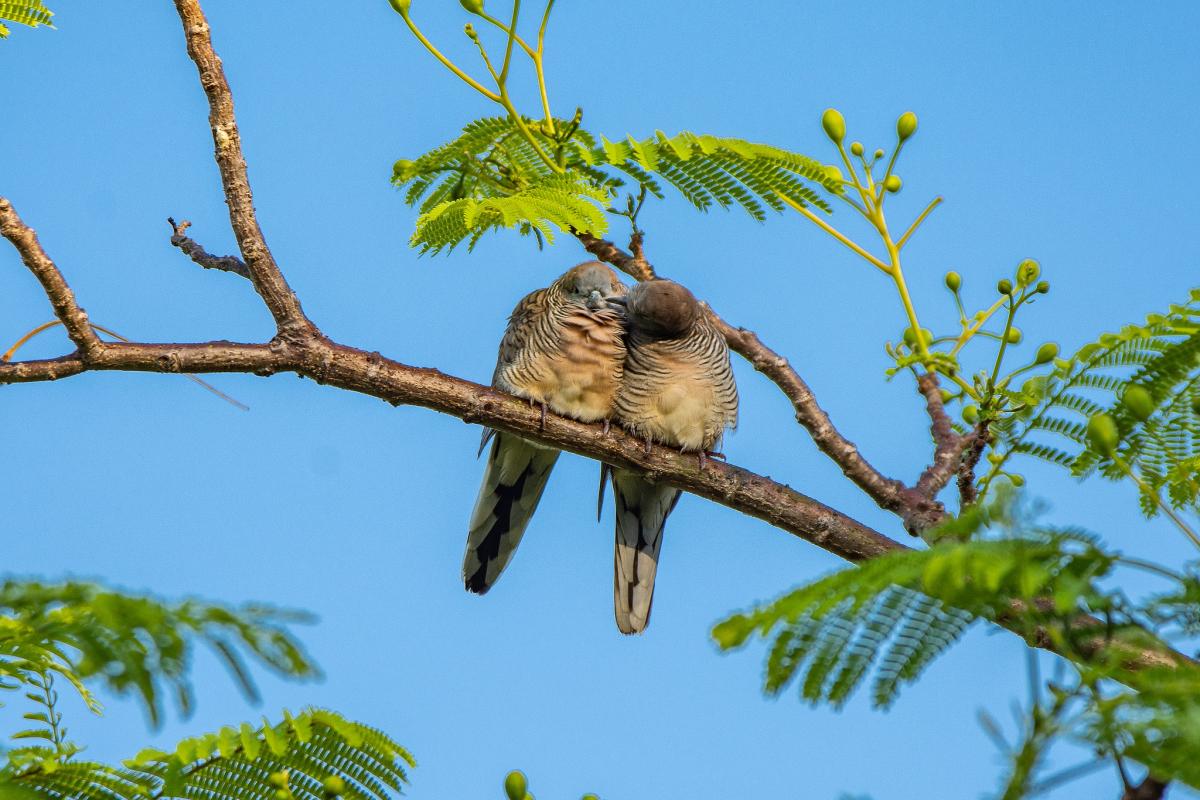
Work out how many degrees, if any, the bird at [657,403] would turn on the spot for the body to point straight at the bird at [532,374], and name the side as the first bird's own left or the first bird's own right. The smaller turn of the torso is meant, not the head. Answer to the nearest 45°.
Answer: approximately 90° to the first bird's own right

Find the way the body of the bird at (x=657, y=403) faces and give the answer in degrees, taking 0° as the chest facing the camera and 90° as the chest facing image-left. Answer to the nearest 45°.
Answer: approximately 0°
